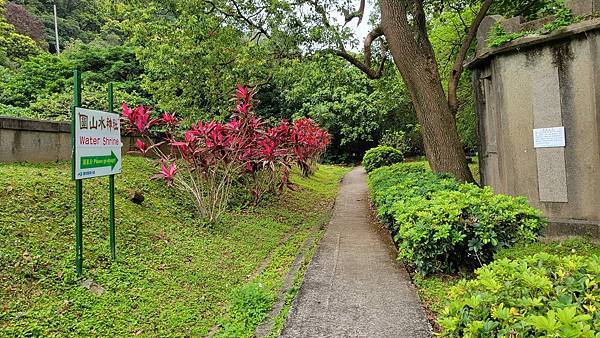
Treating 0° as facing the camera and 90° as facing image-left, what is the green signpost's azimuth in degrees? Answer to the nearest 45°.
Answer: approximately 315°

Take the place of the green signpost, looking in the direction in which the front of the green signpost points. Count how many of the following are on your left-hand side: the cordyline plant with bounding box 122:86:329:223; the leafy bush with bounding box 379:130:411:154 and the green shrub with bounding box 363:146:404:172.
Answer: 3

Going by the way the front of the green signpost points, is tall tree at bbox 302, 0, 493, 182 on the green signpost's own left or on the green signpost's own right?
on the green signpost's own left

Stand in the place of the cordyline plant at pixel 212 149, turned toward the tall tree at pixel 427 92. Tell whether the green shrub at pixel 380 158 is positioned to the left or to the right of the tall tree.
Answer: left

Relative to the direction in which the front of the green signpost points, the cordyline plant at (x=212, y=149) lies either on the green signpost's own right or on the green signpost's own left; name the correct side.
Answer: on the green signpost's own left

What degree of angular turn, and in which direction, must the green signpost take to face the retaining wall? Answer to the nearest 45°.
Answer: approximately 135° to its left

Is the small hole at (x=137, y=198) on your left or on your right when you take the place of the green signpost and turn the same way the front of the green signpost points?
on your left
